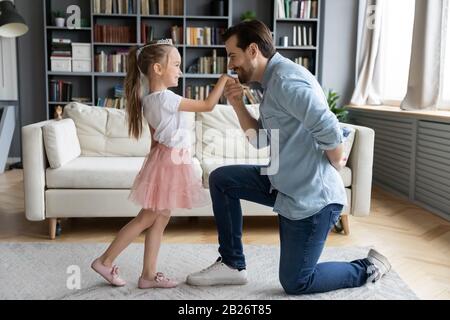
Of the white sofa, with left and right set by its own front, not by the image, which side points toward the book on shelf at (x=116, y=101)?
back

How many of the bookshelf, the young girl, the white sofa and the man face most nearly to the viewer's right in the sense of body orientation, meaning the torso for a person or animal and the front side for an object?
1

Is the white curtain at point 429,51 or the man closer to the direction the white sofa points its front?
the man

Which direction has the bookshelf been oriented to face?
toward the camera

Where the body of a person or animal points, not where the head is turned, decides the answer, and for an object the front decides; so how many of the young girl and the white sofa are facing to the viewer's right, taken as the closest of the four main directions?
1

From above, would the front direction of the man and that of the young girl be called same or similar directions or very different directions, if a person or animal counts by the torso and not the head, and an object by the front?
very different directions

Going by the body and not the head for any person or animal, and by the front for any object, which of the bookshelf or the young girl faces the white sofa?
the bookshelf

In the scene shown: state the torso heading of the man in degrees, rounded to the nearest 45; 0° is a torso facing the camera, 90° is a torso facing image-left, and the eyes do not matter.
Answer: approximately 90°

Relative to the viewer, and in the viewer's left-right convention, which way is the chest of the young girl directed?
facing to the right of the viewer

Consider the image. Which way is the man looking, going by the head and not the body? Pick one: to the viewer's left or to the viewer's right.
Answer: to the viewer's left

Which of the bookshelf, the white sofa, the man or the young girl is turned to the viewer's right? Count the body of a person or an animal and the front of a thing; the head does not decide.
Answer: the young girl

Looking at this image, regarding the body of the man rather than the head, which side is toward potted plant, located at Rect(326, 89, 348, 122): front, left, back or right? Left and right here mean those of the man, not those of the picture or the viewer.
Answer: right

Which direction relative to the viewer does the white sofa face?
toward the camera

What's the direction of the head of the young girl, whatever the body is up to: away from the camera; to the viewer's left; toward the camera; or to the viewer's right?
to the viewer's right

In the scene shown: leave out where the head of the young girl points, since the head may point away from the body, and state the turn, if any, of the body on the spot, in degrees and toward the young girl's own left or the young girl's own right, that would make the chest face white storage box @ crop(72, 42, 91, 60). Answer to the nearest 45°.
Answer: approximately 90° to the young girl's own left

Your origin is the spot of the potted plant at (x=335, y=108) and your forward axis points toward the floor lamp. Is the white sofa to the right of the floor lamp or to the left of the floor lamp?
left
